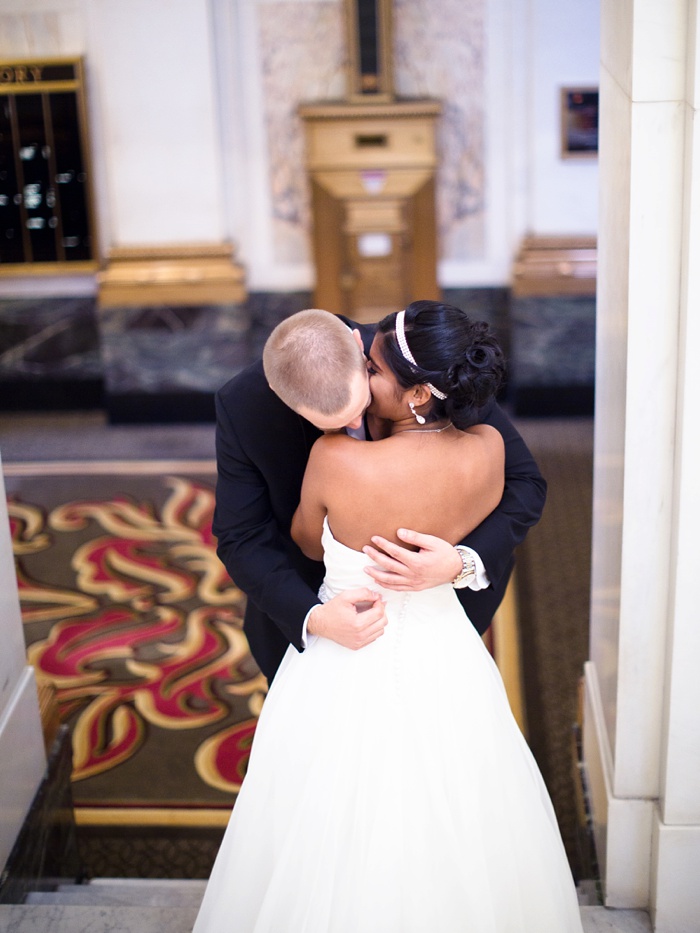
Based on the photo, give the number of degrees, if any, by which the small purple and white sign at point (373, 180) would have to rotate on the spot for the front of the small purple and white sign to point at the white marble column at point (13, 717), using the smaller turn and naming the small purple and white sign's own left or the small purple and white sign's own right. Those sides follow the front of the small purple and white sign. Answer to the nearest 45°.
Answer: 0° — it already faces it

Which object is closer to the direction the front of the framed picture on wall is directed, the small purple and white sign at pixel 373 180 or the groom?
the groom

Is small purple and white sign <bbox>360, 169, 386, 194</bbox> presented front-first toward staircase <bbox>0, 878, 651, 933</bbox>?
yes

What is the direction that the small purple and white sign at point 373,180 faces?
toward the camera

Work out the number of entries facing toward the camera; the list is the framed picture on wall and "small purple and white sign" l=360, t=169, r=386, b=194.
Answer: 2

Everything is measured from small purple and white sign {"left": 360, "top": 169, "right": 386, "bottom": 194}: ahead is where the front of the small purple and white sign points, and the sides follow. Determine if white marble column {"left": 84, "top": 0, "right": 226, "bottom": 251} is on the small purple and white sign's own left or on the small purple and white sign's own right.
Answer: on the small purple and white sign's own right

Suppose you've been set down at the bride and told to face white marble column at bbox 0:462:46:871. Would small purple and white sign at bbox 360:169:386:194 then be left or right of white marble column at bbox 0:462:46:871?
right

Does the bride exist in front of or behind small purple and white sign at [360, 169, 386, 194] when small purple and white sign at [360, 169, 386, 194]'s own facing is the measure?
in front

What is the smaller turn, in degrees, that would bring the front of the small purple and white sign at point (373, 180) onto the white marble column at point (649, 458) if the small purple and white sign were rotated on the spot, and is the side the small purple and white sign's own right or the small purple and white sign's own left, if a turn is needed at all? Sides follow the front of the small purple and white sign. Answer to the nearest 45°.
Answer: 0° — it already faces it

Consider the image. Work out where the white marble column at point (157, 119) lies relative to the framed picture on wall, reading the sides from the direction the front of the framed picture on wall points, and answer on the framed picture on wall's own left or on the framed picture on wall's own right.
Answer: on the framed picture on wall's own right

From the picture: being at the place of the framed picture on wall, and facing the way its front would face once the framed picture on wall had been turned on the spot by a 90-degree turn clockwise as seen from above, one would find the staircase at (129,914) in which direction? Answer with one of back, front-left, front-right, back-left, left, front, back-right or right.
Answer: left

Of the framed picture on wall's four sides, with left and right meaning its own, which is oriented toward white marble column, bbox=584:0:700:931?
front

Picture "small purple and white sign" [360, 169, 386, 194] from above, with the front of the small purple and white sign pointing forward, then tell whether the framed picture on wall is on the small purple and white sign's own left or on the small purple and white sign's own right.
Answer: on the small purple and white sign's own left

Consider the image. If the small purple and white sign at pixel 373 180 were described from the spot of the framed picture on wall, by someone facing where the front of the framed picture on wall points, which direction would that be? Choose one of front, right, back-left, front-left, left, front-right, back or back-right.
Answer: right

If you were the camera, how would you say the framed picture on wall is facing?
facing the viewer
